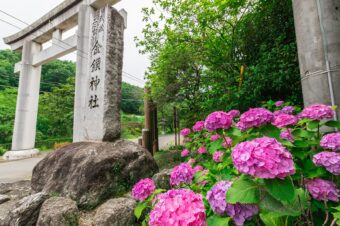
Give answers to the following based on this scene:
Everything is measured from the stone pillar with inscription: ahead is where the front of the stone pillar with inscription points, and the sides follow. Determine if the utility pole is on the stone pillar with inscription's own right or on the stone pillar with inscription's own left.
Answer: on the stone pillar with inscription's own left

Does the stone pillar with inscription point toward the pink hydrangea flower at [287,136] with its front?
no

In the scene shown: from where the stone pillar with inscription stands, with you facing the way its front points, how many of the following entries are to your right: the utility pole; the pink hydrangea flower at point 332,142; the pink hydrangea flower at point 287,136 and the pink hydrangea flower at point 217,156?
0

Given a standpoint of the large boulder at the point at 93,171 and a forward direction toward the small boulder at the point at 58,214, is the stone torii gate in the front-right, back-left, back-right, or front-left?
back-right

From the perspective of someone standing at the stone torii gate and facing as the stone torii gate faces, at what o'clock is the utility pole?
The utility pole is roughly at 10 o'clock from the stone torii gate.

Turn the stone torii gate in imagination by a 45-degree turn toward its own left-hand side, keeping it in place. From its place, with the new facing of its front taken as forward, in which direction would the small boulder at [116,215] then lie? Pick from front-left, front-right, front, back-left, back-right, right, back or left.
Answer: front

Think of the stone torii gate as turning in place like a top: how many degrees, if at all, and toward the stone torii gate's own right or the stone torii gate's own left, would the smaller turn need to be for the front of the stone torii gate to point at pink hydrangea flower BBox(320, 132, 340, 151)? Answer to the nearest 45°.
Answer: approximately 45° to the stone torii gate's own left

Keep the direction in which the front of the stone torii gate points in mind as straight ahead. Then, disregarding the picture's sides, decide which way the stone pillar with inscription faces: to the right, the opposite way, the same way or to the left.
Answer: the same way

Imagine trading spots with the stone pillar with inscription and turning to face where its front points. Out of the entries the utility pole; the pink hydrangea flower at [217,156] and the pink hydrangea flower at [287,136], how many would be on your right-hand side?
0

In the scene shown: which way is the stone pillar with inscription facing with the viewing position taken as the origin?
facing the viewer and to the left of the viewer

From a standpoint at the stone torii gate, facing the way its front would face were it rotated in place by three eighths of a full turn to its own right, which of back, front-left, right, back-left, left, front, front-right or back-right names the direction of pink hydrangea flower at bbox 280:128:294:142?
back

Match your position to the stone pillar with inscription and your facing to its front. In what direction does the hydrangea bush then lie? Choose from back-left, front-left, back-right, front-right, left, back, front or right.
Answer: front-left

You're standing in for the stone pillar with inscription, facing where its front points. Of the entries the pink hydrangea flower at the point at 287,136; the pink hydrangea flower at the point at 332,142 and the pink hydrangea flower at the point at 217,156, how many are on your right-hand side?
0
